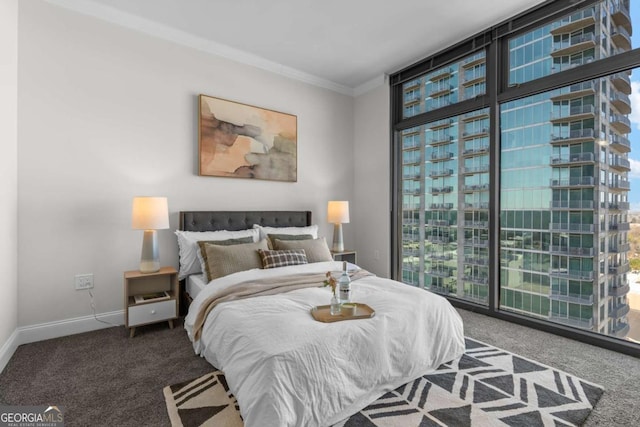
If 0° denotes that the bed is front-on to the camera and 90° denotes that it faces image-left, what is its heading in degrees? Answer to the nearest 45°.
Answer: approximately 315°

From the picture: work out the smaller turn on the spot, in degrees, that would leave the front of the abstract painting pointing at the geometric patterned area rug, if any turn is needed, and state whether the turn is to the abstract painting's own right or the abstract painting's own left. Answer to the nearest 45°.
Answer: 0° — it already faces it

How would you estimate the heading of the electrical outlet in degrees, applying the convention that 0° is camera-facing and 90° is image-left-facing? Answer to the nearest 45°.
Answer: approximately 0°

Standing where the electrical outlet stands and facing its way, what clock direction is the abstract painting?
The abstract painting is roughly at 9 o'clock from the electrical outlet.

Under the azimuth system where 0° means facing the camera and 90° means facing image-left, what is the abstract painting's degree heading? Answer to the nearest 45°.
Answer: approximately 315°
